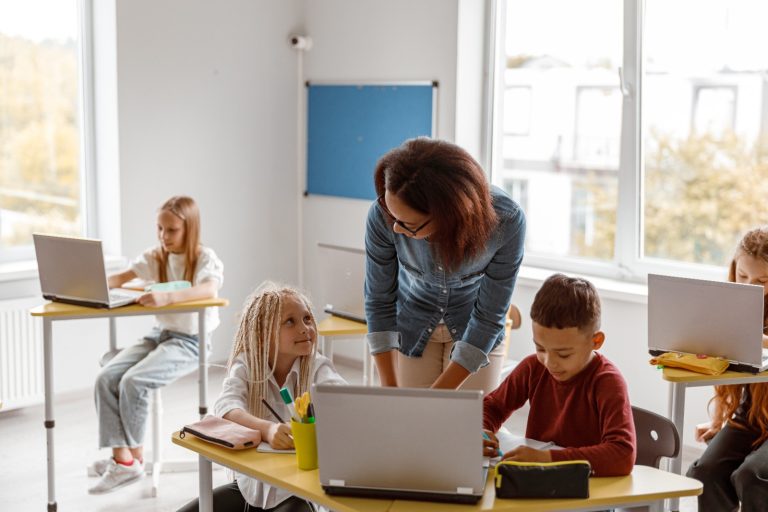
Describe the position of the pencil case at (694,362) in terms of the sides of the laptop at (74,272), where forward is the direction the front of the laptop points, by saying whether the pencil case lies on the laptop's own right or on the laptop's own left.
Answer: on the laptop's own right

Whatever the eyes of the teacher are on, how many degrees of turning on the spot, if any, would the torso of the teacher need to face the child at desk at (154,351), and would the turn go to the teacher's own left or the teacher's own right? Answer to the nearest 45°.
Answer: approximately 135° to the teacher's own right

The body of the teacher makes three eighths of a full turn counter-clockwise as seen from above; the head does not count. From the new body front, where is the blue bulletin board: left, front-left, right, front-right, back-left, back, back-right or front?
front-left

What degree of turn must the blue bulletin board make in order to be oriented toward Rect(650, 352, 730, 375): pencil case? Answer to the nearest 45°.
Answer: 0° — it already faces it

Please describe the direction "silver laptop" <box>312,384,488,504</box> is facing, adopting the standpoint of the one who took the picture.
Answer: facing away from the viewer

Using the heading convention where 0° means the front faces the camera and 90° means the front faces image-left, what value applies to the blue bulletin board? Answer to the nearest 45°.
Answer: approximately 0°

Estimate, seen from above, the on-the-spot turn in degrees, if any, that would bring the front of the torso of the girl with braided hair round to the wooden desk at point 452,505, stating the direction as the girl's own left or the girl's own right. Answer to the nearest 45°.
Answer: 0° — they already face it

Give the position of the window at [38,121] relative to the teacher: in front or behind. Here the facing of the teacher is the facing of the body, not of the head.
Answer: behind

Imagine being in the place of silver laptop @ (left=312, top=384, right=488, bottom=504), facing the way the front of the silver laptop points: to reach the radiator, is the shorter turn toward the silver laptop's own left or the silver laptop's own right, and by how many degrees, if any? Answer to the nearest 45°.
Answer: approximately 45° to the silver laptop's own left
